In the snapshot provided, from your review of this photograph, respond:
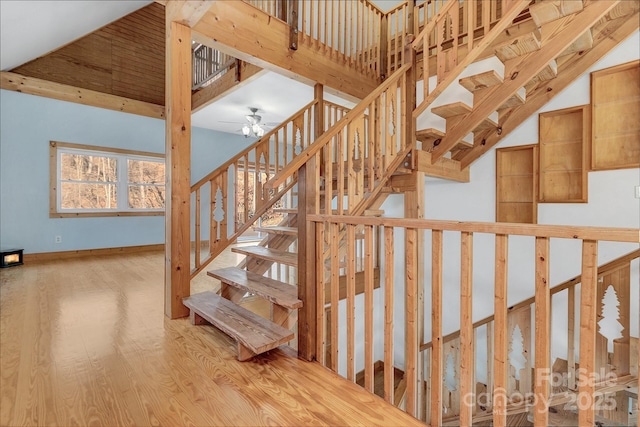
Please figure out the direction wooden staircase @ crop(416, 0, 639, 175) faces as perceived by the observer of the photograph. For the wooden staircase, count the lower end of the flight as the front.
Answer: facing away from the viewer and to the left of the viewer

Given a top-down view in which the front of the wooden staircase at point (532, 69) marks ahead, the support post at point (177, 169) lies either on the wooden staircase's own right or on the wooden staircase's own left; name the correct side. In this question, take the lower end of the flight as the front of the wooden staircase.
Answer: on the wooden staircase's own left

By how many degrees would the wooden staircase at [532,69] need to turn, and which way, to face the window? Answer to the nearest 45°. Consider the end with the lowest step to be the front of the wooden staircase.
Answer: approximately 45° to its left

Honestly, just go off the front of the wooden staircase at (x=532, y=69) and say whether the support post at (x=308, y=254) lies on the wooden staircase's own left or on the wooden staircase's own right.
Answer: on the wooden staircase's own left

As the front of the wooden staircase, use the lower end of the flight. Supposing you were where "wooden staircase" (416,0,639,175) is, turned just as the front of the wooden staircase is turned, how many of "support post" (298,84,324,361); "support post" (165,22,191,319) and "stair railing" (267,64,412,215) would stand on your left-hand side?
3

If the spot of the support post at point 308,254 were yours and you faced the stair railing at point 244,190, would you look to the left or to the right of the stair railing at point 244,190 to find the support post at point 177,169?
left
